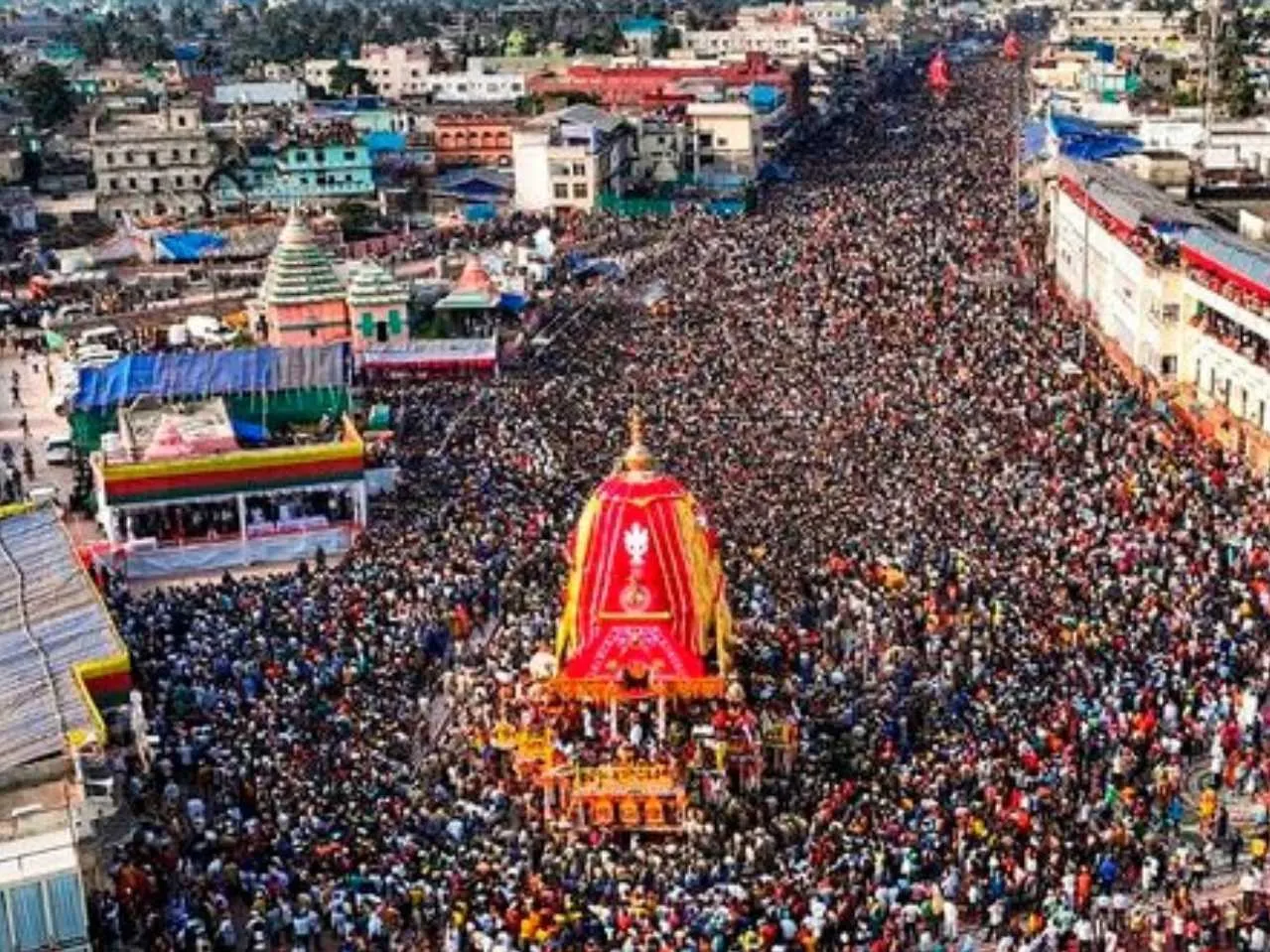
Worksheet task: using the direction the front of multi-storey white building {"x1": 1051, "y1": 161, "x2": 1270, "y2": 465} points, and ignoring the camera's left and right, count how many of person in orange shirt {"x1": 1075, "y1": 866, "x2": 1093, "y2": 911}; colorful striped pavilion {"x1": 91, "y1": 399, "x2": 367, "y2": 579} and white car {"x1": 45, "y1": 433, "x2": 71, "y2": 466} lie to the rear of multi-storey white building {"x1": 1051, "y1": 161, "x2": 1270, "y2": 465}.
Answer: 0

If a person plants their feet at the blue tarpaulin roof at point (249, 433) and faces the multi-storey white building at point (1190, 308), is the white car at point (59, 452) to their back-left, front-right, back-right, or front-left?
back-left

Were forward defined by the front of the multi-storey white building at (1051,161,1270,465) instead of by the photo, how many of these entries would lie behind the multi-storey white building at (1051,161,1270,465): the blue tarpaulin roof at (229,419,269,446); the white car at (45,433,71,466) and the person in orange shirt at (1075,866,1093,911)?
0

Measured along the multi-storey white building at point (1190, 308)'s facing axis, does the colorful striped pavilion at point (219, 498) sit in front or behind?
in front

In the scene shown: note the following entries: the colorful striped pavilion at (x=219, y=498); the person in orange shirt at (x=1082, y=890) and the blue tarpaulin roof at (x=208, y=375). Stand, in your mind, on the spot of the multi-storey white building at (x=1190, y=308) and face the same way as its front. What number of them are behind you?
0

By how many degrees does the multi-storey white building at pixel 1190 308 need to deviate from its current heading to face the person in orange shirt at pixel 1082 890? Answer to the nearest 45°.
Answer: approximately 45° to its left

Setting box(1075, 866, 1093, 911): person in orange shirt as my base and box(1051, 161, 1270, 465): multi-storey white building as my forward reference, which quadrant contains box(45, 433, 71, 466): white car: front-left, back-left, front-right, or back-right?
front-left

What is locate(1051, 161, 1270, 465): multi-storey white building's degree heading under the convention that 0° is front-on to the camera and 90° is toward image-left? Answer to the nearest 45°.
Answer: approximately 45°

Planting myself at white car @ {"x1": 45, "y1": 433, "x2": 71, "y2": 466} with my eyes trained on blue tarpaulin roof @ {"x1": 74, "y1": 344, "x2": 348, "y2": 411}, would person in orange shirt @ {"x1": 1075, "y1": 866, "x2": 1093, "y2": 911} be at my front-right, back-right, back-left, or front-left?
front-right

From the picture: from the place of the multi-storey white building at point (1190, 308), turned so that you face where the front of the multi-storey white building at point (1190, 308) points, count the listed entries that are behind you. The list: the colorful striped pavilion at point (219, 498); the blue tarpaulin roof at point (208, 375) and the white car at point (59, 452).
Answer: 0

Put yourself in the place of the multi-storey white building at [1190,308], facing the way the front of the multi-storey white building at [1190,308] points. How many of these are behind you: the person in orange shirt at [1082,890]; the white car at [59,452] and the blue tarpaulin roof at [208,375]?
0

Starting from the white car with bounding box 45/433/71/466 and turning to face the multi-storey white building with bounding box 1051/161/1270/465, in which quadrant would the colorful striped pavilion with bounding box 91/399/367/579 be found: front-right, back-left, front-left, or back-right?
front-right

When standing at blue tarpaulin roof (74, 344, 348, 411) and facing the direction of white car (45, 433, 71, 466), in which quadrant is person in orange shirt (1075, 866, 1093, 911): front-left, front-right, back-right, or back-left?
back-left

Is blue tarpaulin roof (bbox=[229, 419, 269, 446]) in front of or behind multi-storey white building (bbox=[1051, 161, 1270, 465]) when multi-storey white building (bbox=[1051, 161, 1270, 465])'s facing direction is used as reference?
in front

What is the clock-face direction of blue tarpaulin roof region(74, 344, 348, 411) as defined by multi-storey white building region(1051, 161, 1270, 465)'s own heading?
The blue tarpaulin roof is roughly at 1 o'clock from the multi-storey white building.
